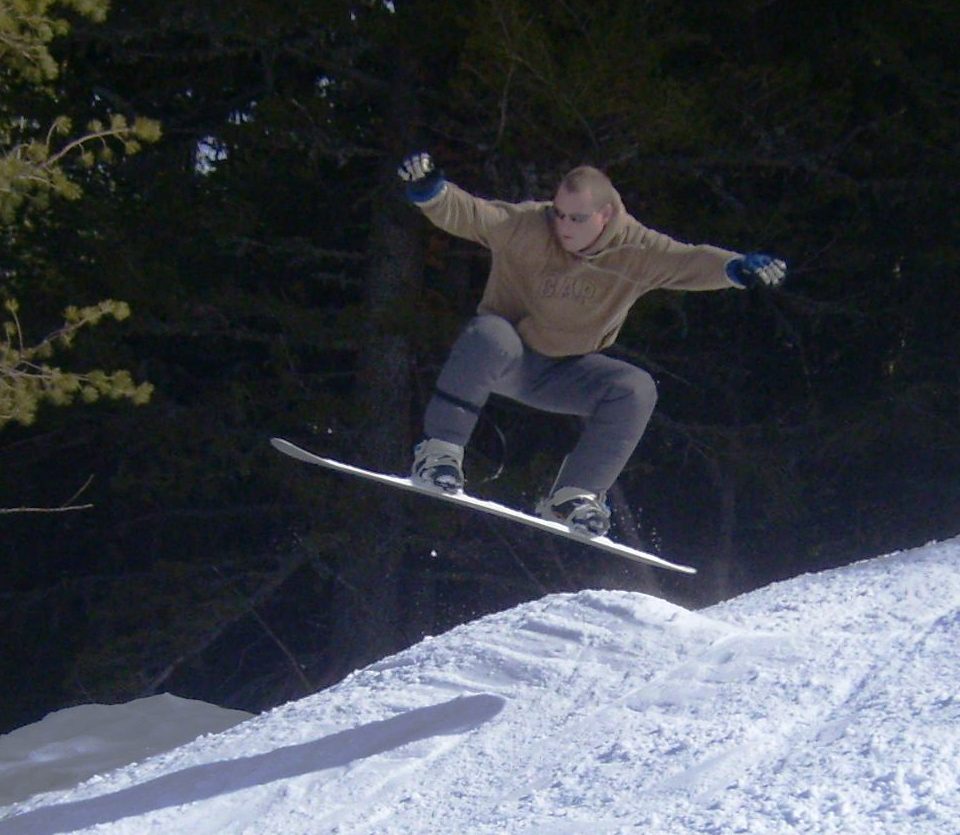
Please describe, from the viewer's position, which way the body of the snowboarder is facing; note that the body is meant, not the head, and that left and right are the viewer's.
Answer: facing the viewer

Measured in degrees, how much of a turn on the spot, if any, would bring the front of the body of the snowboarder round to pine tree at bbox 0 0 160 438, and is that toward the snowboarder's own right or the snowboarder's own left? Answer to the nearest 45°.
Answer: approximately 135° to the snowboarder's own right
